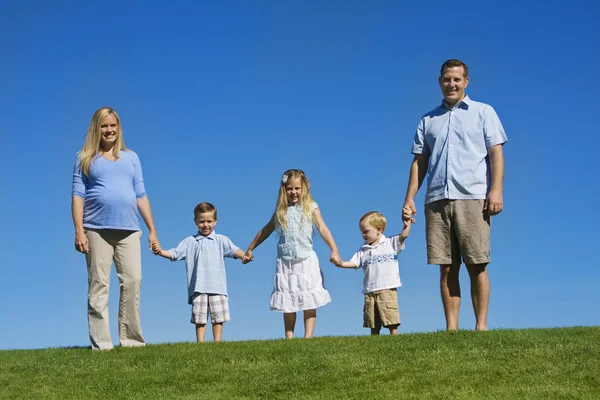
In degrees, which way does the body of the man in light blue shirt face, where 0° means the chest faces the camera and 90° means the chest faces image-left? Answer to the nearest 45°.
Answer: approximately 0°

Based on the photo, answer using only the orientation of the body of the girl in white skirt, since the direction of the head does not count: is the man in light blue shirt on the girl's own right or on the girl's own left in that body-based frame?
on the girl's own left

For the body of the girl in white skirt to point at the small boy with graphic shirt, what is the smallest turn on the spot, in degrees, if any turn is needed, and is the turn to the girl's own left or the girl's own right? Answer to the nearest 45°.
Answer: approximately 90° to the girl's own left

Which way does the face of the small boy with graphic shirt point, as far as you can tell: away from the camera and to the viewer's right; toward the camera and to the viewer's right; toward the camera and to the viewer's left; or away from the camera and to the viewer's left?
toward the camera and to the viewer's left

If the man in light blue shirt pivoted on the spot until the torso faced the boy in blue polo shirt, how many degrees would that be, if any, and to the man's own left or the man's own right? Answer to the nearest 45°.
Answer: approximately 90° to the man's own right

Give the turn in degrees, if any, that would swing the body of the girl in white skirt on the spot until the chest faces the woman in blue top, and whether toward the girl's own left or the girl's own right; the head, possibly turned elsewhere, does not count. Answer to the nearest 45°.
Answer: approximately 90° to the girl's own right

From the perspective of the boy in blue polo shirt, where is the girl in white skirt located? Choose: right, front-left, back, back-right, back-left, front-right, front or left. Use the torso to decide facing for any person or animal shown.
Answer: front-left

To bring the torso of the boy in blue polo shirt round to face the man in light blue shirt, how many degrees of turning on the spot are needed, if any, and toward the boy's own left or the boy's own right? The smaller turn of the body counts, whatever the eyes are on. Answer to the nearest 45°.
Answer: approximately 45° to the boy's own left
